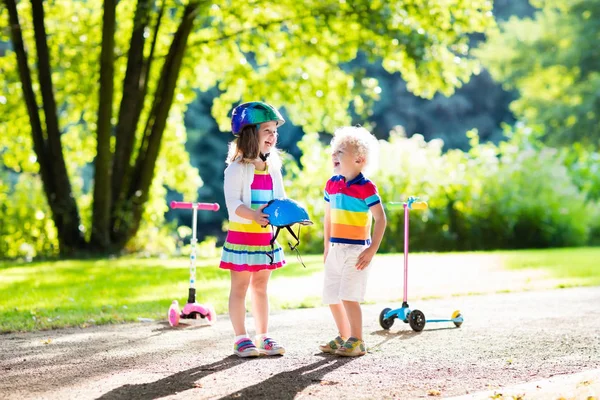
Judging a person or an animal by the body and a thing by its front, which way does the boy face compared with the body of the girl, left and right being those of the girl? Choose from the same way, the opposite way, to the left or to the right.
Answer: to the right

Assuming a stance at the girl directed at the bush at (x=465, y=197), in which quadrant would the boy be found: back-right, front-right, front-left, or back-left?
front-right

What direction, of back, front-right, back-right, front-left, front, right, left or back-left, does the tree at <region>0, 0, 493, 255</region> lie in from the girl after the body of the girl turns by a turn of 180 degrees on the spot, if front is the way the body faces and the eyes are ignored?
front-right

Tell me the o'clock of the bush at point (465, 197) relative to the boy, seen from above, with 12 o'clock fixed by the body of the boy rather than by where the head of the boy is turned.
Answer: The bush is roughly at 5 o'clock from the boy.

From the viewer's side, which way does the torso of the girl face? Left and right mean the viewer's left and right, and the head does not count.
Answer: facing the viewer and to the right of the viewer

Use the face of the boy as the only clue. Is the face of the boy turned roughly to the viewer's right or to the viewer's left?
to the viewer's left

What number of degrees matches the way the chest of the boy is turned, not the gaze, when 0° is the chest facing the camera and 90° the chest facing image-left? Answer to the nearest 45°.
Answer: approximately 45°

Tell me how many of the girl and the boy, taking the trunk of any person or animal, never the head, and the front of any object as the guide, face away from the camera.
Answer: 0

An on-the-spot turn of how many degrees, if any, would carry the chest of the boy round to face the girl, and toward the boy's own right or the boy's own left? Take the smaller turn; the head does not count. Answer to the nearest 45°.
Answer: approximately 45° to the boy's own right

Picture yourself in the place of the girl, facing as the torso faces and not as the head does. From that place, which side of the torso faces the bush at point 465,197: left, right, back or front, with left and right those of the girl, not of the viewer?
left
